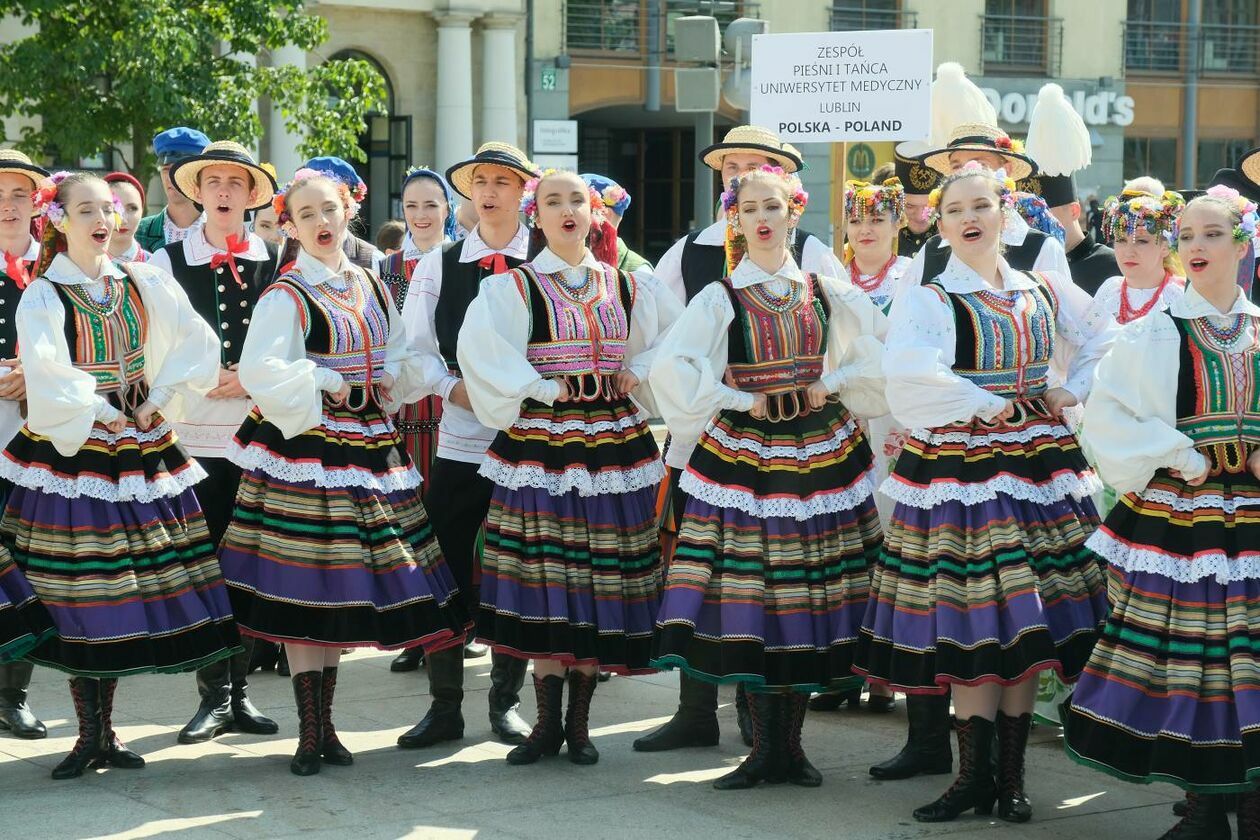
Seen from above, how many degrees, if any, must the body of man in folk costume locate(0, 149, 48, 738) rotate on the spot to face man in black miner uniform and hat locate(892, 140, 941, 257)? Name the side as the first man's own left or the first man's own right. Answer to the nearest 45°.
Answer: approximately 90° to the first man's own left

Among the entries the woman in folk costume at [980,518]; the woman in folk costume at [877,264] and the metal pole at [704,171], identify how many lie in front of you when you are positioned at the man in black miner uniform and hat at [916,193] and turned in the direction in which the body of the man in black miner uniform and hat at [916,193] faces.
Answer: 2

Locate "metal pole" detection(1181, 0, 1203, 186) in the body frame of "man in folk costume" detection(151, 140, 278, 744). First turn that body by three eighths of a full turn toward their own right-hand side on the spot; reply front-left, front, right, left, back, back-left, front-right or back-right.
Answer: right

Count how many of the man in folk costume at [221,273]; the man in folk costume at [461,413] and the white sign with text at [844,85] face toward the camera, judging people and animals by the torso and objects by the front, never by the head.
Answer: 3

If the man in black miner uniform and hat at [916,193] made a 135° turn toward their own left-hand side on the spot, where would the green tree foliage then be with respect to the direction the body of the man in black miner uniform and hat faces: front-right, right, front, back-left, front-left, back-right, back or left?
left

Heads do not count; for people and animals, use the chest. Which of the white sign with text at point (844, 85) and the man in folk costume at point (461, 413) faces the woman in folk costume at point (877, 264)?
the white sign with text

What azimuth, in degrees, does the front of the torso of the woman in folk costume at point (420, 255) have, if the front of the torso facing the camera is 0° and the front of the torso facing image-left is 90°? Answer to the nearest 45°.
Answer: approximately 0°

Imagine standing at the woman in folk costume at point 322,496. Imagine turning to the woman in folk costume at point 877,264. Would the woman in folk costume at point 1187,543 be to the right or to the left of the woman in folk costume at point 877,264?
right

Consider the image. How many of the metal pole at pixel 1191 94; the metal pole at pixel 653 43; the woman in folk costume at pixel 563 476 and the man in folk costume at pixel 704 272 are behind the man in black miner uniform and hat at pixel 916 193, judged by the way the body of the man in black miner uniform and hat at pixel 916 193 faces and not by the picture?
2

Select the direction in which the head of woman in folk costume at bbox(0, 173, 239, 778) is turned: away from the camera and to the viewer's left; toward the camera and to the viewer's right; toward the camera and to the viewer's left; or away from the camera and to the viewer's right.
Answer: toward the camera and to the viewer's right

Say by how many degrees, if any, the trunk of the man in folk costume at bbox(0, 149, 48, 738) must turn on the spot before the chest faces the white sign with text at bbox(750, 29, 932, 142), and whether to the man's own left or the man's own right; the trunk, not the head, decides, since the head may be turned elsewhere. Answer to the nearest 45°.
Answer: approximately 90° to the man's own left
